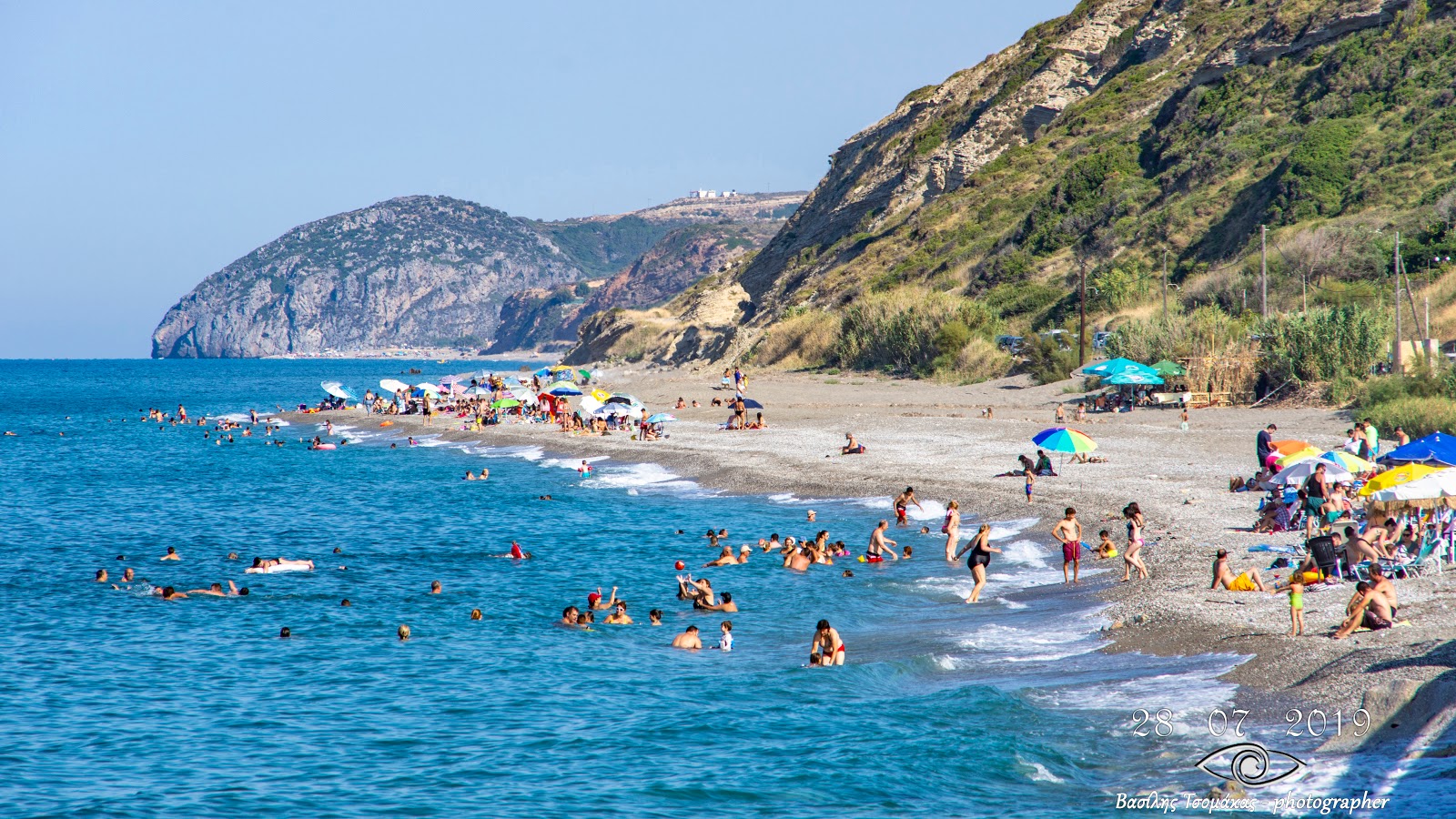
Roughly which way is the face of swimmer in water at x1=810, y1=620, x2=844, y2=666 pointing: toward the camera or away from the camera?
toward the camera

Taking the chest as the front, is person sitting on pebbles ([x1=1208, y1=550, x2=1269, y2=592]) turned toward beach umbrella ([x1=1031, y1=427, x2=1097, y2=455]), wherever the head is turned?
no

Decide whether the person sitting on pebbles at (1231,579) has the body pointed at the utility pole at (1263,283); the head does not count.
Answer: no

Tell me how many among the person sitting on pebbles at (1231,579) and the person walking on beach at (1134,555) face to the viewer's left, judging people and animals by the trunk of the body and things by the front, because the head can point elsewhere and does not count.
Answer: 1

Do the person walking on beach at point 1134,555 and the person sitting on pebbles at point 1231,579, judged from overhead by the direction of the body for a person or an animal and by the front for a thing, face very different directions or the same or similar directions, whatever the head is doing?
very different directions
